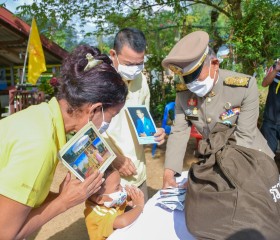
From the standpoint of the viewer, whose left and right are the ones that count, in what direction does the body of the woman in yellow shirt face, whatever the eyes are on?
facing to the right of the viewer

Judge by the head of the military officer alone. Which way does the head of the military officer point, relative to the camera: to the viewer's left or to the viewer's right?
to the viewer's left

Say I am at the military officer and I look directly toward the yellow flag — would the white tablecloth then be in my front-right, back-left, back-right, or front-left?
back-left

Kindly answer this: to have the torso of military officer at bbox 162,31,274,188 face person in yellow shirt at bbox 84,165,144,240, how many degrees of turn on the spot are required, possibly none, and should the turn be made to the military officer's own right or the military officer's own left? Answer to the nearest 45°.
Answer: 0° — they already face them

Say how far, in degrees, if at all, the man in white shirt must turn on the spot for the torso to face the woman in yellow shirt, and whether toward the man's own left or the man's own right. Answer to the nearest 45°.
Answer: approximately 45° to the man's own right
